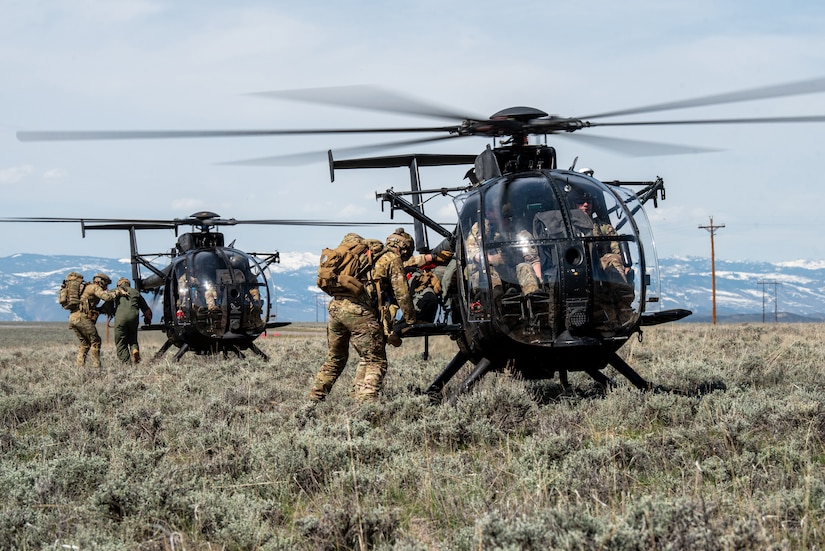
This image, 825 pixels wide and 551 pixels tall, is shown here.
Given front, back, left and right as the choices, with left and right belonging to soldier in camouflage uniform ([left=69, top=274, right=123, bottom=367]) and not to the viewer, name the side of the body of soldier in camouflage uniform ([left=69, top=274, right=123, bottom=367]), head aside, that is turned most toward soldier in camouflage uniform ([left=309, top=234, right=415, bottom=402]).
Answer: right

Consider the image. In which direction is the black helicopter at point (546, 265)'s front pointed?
toward the camera

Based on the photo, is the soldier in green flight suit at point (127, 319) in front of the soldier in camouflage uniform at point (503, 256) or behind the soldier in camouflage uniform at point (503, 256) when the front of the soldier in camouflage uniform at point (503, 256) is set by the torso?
behind

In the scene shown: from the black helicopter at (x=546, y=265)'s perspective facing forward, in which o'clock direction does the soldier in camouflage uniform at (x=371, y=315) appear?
The soldier in camouflage uniform is roughly at 4 o'clock from the black helicopter.

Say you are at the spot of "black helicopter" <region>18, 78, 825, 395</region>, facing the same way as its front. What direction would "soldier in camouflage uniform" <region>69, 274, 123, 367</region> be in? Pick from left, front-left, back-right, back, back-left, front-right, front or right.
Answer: back-right

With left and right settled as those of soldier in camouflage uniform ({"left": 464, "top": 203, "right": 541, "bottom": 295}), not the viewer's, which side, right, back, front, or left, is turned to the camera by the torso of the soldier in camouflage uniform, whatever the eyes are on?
front

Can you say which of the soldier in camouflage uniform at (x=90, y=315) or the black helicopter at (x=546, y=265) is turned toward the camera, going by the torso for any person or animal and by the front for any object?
the black helicopter

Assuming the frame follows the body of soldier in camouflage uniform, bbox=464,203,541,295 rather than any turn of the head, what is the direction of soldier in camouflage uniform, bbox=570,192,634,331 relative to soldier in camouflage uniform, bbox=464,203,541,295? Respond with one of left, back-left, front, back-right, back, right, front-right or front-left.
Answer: left

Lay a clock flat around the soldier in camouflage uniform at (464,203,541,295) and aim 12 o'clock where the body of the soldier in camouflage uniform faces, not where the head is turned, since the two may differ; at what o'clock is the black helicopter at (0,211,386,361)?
The black helicopter is roughly at 5 o'clock from the soldier in camouflage uniform.
